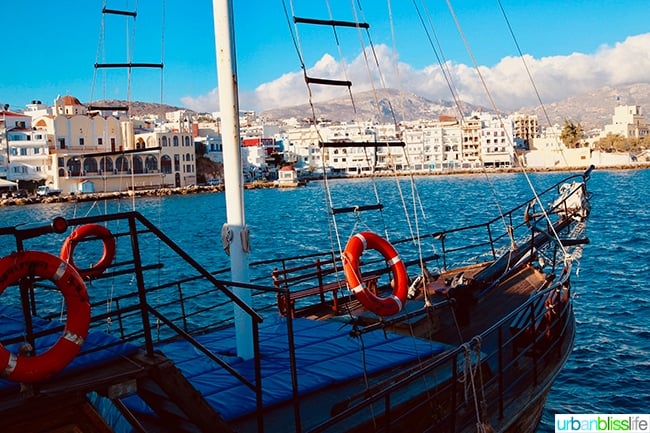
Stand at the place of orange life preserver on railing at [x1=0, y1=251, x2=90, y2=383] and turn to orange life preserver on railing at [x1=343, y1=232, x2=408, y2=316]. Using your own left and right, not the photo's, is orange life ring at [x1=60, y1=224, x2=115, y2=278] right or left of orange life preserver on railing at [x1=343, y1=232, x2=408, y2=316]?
left

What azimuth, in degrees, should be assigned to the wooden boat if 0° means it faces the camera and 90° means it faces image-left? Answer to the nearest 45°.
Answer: approximately 225°

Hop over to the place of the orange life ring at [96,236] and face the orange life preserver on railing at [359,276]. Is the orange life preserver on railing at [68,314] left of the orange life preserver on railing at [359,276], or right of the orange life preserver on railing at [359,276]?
right
